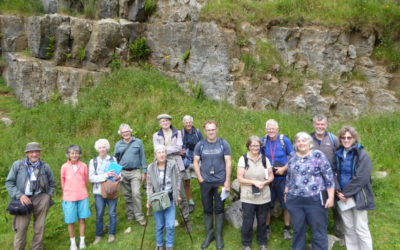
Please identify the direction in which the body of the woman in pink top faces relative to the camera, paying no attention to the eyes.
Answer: toward the camera

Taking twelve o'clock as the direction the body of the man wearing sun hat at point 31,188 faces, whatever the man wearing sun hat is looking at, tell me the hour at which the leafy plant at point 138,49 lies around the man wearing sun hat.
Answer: The leafy plant is roughly at 7 o'clock from the man wearing sun hat.

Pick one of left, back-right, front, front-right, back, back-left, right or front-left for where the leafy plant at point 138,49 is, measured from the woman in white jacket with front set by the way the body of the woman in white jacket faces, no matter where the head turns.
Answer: back

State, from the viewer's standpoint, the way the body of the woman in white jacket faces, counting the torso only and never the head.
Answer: toward the camera

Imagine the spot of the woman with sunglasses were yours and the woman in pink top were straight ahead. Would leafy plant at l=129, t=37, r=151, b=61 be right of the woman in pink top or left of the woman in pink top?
right

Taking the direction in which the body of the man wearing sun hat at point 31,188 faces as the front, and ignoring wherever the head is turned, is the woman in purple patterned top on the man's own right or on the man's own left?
on the man's own left

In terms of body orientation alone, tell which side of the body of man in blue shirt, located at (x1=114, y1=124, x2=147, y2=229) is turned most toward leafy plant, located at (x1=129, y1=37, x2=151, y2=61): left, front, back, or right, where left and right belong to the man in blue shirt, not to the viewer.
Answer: back

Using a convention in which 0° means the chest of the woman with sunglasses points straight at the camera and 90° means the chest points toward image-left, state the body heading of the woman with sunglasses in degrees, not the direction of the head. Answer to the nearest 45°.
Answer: approximately 45°

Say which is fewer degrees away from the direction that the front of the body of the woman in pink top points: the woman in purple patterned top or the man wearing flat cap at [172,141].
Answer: the woman in purple patterned top

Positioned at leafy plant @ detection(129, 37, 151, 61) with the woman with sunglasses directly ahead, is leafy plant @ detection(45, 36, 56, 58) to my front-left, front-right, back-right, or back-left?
back-right

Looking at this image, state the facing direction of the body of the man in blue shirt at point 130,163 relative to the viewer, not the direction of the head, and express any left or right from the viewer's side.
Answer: facing the viewer

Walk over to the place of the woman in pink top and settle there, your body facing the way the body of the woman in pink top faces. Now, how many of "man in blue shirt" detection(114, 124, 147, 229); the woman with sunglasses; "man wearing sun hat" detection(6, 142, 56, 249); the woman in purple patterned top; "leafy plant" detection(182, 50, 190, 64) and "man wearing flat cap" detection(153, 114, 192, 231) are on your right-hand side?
1

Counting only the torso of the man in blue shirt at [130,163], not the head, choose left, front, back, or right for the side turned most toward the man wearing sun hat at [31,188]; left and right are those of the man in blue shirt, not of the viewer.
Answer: right

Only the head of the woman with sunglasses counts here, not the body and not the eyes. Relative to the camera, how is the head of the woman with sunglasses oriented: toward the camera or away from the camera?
toward the camera

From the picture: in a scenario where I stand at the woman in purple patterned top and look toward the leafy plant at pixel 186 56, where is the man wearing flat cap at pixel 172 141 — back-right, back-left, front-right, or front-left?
front-left

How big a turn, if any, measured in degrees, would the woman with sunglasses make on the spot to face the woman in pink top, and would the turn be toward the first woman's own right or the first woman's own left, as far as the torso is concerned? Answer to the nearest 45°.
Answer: approximately 45° to the first woman's own right

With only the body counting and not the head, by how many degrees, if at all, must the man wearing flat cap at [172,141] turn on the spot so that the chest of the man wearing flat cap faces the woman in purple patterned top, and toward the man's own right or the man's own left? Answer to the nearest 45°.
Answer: approximately 45° to the man's own left
